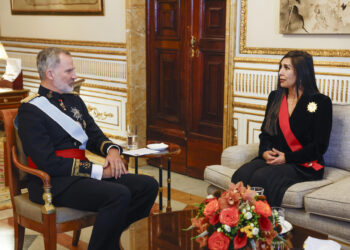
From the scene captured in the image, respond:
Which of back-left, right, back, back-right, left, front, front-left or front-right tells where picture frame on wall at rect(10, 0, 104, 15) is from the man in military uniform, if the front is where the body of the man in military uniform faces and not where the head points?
back-left

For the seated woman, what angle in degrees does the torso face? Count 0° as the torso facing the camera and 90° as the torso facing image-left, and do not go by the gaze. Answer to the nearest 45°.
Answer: approximately 45°

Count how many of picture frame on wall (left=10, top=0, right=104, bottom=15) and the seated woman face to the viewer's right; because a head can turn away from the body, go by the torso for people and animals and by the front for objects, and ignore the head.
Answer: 0

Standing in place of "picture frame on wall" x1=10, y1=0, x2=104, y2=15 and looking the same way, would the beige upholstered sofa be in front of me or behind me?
in front

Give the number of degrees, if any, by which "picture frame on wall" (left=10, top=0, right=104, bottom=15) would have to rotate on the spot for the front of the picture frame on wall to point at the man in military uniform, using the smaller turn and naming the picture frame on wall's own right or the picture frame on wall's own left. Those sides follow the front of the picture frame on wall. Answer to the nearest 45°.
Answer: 0° — it already faces them

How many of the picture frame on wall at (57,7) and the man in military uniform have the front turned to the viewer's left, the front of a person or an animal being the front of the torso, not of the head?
0

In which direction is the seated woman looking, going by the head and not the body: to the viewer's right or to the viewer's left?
to the viewer's left

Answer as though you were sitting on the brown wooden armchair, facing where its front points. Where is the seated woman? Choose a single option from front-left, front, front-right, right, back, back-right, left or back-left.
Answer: front-left

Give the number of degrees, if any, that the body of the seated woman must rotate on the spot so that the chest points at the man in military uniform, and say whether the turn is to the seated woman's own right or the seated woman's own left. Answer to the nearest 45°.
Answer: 0° — they already face them

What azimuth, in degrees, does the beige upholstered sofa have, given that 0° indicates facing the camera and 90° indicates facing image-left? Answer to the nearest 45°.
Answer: approximately 45°

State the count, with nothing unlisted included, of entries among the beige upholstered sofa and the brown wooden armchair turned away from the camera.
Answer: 0

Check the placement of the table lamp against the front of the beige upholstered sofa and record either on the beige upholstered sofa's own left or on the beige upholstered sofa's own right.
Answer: on the beige upholstered sofa's own right

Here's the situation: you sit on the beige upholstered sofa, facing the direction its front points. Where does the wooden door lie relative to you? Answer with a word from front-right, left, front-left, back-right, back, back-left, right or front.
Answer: right

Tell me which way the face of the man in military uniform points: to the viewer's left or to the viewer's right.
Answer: to the viewer's right

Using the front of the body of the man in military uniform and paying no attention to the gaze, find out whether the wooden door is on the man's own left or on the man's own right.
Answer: on the man's own left
